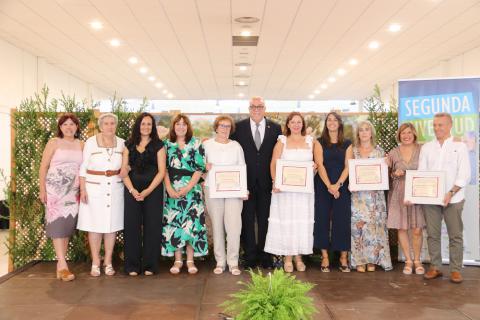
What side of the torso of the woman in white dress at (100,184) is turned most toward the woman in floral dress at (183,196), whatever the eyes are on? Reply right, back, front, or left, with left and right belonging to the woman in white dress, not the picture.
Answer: left

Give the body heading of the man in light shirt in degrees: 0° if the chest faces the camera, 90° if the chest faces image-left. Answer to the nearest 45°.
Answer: approximately 45°

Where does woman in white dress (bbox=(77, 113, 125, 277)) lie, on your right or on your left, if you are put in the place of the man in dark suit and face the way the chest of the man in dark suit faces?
on your right

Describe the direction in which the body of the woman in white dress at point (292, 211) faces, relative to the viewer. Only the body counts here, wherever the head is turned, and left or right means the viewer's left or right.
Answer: facing the viewer

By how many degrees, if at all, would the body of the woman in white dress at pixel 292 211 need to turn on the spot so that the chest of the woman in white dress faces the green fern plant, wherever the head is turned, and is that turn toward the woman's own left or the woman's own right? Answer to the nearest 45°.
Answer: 0° — they already face it

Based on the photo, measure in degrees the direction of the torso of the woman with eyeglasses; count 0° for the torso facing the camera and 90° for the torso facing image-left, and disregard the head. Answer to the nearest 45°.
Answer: approximately 0°

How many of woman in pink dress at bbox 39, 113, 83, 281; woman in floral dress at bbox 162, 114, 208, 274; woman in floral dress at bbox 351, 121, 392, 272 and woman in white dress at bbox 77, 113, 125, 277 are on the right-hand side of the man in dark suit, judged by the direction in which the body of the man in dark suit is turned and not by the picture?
3

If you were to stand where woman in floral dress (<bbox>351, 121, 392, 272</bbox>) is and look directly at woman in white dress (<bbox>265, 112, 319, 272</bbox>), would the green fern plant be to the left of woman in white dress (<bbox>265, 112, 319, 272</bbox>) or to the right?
left
